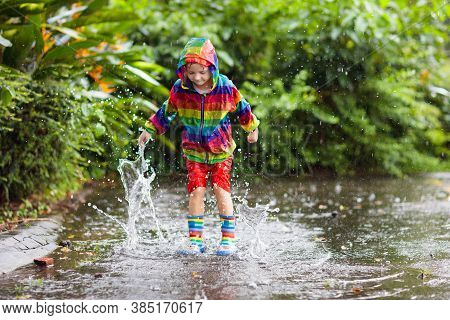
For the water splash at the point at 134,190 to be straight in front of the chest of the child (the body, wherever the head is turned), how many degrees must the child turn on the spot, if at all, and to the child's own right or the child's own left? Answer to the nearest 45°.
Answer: approximately 135° to the child's own right

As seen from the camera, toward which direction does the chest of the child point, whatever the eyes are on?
toward the camera
